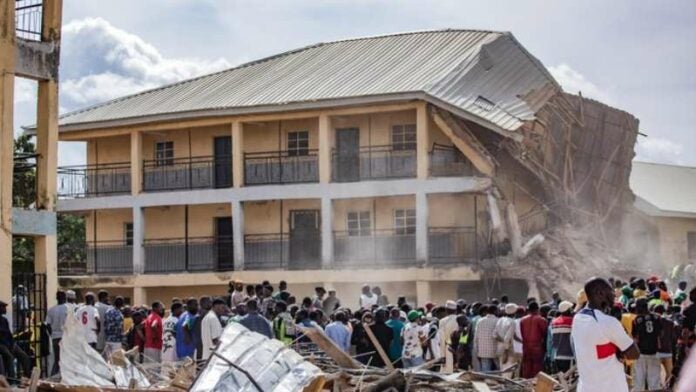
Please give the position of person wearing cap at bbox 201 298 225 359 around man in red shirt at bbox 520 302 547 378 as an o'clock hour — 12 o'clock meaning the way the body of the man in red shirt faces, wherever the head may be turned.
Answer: The person wearing cap is roughly at 9 o'clock from the man in red shirt.

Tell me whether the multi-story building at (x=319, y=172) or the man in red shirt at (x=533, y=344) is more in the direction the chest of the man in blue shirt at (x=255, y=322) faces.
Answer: the multi-story building

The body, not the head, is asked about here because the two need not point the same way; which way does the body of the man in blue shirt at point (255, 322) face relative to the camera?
away from the camera

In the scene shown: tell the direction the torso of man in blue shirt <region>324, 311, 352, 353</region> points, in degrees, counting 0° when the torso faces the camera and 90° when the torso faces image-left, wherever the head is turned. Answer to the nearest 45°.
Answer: approximately 180°

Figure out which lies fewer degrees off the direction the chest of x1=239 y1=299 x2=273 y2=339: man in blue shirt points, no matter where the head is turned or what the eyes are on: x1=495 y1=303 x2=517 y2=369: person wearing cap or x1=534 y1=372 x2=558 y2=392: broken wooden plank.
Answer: the person wearing cap

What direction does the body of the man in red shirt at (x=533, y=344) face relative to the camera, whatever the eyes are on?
away from the camera

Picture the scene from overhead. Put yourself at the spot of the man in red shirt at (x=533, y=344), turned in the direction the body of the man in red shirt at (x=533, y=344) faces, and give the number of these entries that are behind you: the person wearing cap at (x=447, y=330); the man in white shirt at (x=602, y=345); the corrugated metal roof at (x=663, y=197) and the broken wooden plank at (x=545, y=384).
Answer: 2

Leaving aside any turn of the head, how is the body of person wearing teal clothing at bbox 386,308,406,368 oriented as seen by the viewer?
away from the camera

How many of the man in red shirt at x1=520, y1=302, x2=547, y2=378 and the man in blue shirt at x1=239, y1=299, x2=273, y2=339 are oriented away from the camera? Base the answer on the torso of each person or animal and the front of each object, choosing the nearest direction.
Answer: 2

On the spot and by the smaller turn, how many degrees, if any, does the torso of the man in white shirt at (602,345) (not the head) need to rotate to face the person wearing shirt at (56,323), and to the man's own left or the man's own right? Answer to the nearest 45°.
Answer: approximately 90° to the man's own left

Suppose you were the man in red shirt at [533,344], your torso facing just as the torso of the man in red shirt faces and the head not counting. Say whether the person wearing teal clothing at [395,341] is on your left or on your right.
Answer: on your left

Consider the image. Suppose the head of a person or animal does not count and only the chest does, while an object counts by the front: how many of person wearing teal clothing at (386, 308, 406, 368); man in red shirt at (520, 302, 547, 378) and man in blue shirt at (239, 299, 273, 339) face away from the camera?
3

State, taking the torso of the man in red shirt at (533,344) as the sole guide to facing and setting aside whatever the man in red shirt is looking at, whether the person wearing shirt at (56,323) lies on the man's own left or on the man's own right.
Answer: on the man's own left

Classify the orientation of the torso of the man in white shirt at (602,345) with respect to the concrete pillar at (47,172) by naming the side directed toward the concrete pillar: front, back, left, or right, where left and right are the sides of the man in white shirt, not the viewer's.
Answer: left

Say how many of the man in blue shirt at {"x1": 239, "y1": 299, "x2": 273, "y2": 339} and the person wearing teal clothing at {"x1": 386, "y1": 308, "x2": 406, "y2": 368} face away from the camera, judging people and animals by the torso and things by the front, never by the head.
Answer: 2
